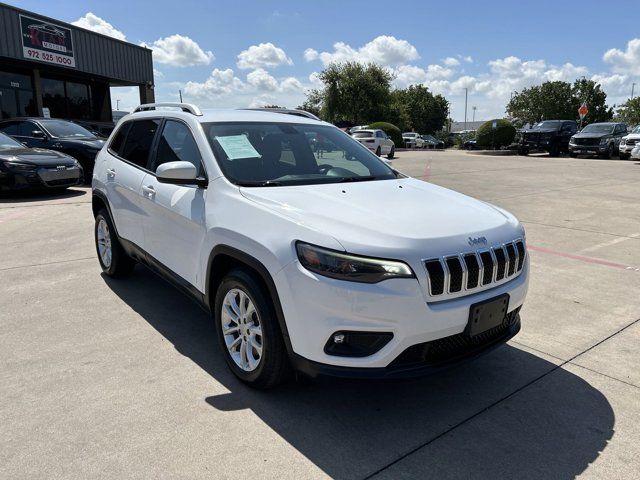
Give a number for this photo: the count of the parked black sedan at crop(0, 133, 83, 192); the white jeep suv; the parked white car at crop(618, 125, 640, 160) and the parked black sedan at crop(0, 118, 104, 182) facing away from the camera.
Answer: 0

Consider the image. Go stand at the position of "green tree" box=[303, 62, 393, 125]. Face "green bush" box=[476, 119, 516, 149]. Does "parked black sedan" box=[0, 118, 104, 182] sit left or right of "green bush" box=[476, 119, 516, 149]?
right

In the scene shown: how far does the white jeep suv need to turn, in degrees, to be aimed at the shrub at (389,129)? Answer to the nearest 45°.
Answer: approximately 135° to its left

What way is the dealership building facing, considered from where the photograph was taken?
facing the viewer and to the right of the viewer

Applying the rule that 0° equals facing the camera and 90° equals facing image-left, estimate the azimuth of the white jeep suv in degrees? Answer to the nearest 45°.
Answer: approximately 315°

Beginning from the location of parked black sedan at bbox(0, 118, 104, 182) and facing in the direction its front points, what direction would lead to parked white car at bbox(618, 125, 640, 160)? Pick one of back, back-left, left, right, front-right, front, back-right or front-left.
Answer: front-left

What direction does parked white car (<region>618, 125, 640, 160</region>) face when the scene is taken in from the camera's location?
facing the viewer and to the left of the viewer

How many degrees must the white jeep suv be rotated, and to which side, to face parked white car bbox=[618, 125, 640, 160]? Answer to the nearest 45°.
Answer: approximately 90° to its left

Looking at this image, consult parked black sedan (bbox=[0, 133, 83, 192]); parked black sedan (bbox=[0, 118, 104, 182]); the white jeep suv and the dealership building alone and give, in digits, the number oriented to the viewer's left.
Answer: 0

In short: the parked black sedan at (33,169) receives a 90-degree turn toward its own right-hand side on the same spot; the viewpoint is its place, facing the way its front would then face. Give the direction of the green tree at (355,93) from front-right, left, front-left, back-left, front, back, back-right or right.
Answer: back

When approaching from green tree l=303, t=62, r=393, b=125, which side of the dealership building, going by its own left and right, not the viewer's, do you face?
left

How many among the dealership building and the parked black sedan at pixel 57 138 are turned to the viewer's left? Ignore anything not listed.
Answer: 0

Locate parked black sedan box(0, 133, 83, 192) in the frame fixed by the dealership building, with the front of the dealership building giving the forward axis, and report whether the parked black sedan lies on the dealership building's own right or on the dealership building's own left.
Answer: on the dealership building's own right

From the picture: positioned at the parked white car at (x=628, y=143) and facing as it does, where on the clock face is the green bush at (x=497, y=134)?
The green bush is roughly at 3 o'clock from the parked white car.

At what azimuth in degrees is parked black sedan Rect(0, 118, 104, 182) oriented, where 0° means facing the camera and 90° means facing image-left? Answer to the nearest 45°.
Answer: approximately 315°

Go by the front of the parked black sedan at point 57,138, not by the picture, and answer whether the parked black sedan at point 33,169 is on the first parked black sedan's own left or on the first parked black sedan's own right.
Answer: on the first parked black sedan's own right
